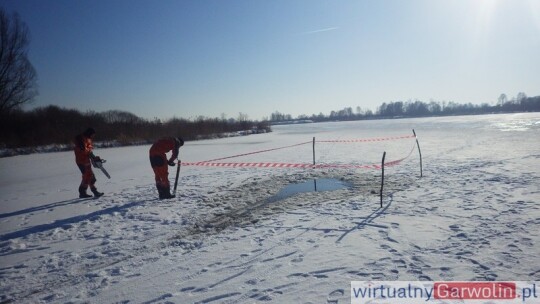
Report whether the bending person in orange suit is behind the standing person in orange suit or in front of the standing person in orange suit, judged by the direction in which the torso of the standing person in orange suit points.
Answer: in front

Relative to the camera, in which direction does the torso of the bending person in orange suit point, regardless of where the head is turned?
to the viewer's right

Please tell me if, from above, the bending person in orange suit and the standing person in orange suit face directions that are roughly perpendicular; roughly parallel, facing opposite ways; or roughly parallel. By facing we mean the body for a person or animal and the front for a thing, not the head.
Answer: roughly parallel

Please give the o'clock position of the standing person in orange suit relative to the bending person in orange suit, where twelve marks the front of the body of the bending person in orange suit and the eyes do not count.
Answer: The standing person in orange suit is roughly at 7 o'clock from the bending person in orange suit.

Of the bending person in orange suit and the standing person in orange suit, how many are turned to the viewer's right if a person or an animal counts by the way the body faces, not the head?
2

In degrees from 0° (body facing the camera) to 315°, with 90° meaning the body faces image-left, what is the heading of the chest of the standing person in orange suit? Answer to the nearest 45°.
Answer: approximately 270°
